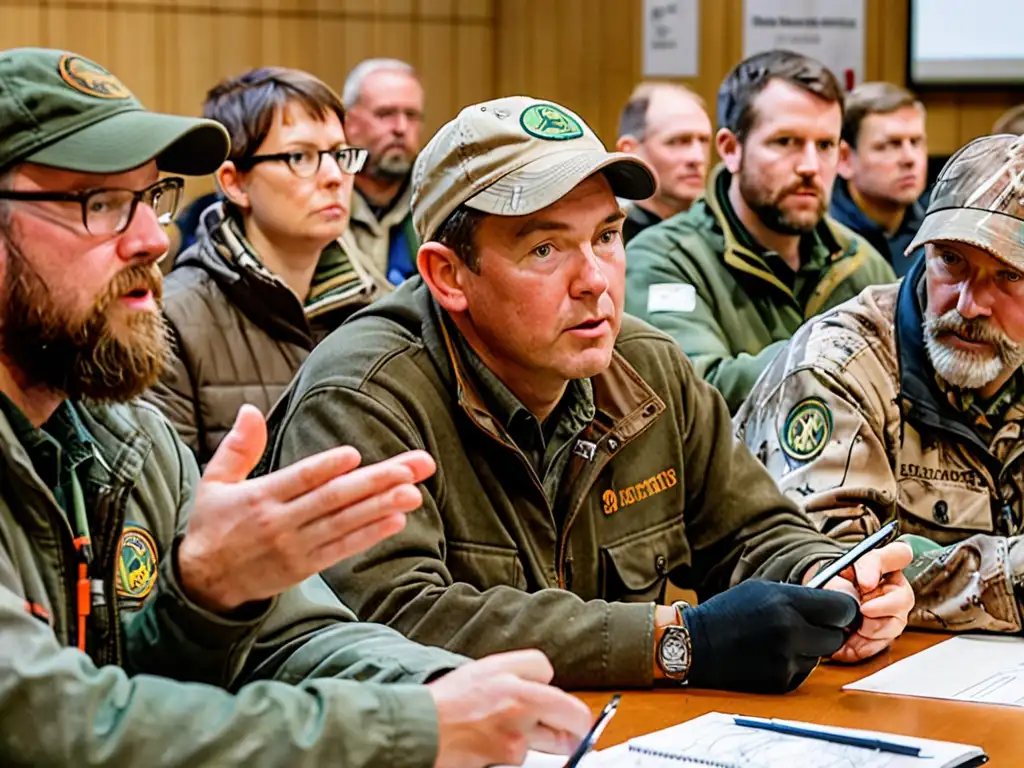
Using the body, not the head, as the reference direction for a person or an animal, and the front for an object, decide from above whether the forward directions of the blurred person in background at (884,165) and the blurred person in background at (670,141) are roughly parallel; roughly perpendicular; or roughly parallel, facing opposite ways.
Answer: roughly parallel

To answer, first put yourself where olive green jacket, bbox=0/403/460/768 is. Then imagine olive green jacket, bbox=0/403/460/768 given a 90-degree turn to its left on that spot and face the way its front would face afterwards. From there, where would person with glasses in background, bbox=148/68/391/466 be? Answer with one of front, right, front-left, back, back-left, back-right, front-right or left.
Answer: front-left

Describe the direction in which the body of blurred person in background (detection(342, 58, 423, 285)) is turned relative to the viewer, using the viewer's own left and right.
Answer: facing the viewer and to the right of the viewer

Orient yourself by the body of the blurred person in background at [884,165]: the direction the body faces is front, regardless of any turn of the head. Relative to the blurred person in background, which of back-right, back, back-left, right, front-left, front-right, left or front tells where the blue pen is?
front-right

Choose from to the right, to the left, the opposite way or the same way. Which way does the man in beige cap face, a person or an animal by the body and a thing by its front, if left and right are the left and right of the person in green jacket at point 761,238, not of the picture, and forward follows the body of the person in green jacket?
the same way

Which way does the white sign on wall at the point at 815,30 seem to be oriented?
toward the camera

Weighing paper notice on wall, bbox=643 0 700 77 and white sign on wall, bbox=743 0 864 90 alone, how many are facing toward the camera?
2

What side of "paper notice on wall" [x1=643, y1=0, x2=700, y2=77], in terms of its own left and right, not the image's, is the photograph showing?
front

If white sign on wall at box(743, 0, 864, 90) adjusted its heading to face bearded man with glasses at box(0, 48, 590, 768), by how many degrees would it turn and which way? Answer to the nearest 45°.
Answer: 0° — it already faces them

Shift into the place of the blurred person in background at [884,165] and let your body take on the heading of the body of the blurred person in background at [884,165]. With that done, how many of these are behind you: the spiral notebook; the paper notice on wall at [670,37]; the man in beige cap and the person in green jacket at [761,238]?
1

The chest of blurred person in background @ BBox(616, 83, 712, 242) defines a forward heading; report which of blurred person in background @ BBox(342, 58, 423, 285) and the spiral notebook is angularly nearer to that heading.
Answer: the spiral notebook

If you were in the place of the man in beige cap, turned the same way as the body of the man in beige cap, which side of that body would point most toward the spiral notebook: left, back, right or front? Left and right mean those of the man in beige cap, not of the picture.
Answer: front

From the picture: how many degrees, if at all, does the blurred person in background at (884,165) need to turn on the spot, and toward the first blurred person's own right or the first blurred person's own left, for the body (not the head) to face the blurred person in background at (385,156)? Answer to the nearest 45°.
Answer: approximately 135° to the first blurred person's own right

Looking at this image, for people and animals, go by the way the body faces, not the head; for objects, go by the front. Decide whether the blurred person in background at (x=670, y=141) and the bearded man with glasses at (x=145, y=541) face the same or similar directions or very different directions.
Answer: same or similar directions
